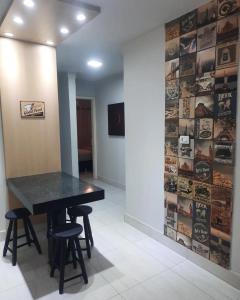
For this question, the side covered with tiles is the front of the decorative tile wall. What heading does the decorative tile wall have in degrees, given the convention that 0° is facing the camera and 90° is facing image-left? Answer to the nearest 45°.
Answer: approximately 45°

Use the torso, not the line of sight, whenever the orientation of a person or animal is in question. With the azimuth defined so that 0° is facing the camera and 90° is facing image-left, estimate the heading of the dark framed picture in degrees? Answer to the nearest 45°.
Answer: approximately 45°

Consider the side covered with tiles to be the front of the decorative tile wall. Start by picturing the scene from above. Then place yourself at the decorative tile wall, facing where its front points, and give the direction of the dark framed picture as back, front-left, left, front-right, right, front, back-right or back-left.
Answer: right

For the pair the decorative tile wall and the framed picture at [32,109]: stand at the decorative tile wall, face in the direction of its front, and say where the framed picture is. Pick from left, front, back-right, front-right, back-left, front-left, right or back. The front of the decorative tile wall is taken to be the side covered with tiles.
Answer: front-right

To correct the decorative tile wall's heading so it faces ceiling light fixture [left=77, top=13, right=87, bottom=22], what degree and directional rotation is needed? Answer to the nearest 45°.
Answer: approximately 45° to its right
